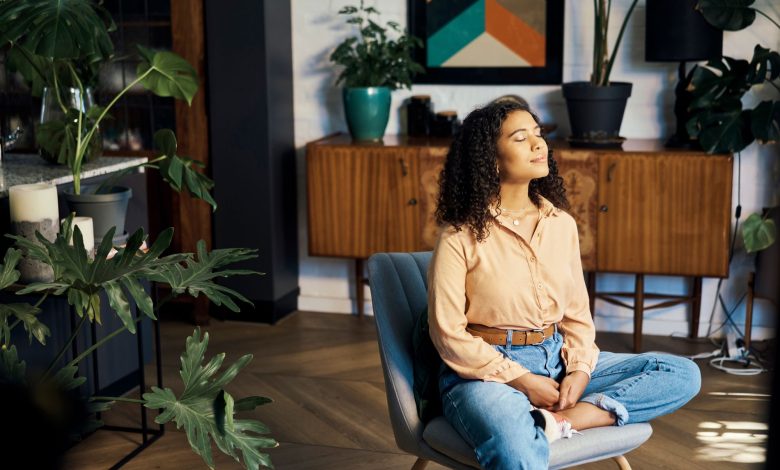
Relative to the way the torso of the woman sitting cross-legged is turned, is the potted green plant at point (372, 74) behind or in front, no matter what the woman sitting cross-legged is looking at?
behind

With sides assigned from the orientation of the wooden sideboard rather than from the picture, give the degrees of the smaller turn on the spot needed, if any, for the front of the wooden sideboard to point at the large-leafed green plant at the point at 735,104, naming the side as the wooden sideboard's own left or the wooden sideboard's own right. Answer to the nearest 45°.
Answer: approximately 90° to the wooden sideboard's own left

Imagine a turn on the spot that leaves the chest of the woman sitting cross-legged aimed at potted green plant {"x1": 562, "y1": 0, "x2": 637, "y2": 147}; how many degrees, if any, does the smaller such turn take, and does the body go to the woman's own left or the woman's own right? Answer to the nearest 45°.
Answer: approximately 135° to the woman's own left

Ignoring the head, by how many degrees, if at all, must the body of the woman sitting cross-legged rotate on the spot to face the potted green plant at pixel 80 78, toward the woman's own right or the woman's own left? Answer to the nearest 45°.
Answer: approximately 135° to the woman's own right

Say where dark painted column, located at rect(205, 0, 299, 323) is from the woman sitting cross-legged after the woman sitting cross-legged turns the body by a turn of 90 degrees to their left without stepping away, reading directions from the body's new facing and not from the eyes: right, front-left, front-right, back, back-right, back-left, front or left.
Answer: left

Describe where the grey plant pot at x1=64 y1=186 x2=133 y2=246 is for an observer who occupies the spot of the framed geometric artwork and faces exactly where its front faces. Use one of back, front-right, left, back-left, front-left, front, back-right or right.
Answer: front-right

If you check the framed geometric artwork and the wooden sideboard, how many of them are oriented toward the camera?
2

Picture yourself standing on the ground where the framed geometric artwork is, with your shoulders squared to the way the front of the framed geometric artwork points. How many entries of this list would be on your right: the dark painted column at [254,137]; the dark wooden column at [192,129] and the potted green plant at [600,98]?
2

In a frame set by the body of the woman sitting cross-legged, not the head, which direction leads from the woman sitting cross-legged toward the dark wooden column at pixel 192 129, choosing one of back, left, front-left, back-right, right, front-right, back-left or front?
back

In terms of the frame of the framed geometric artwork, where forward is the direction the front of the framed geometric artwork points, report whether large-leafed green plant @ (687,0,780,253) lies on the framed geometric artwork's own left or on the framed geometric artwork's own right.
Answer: on the framed geometric artwork's own left

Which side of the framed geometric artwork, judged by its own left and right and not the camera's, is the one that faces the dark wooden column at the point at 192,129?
right
